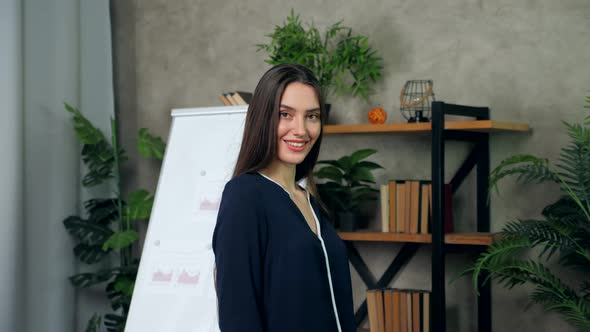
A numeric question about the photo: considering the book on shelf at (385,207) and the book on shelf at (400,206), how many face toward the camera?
2

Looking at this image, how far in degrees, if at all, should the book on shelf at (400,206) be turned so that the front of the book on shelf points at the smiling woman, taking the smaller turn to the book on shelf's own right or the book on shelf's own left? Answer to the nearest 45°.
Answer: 0° — it already faces them

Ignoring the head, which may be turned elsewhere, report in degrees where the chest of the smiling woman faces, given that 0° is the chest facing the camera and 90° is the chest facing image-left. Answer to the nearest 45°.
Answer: approximately 315°

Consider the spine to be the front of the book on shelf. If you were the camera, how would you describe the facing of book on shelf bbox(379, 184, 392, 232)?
facing the viewer

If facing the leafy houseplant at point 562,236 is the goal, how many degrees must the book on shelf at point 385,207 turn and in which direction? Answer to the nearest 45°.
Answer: approximately 45° to its left

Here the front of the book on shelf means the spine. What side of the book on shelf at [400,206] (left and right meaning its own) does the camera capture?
front

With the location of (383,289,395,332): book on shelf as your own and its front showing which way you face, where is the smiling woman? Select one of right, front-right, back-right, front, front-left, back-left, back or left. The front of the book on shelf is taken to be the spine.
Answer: front

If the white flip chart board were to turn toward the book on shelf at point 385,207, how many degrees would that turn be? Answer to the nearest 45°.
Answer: approximately 135° to its left

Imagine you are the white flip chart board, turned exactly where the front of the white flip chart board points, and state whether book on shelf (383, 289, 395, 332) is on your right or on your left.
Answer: on your left

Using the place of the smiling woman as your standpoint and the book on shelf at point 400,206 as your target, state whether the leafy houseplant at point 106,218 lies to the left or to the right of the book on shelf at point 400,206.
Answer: left
